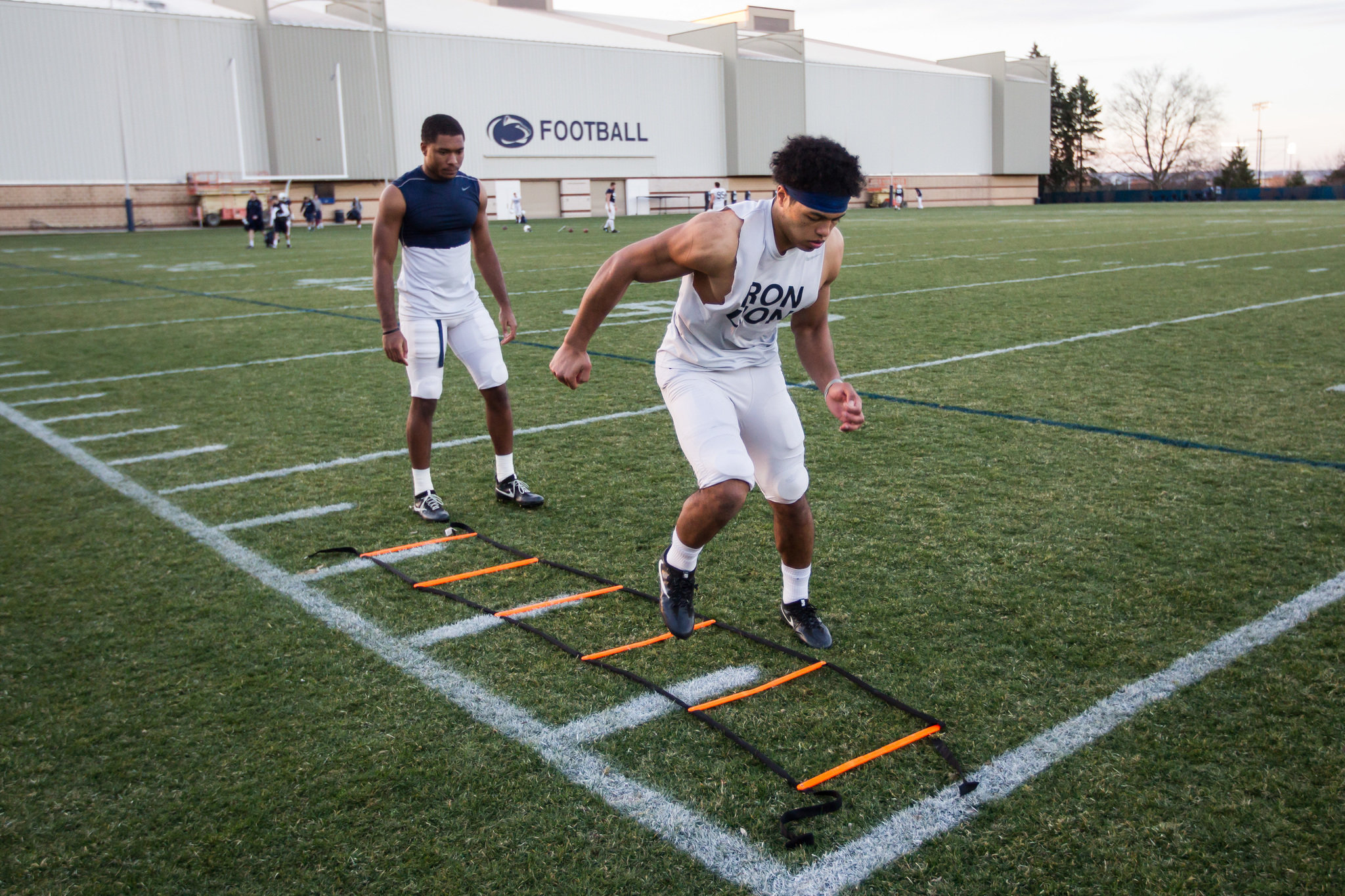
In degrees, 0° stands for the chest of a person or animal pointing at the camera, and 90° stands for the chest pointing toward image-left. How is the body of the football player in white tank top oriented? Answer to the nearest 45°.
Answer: approximately 315°

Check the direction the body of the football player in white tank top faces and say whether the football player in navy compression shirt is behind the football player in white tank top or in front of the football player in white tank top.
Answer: behind

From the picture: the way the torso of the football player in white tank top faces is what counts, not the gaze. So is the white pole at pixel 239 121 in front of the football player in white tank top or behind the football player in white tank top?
behind

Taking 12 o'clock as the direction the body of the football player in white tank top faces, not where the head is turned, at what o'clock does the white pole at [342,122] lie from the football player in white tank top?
The white pole is roughly at 7 o'clock from the football player in white tank top.
